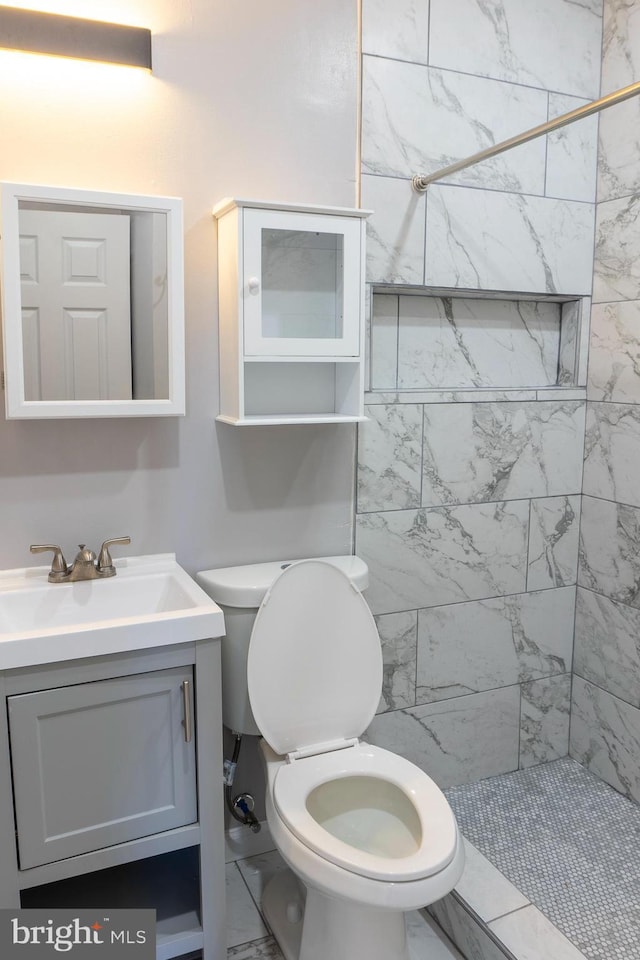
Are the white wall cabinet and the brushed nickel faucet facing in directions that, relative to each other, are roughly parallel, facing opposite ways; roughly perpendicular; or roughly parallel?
roughly parallel

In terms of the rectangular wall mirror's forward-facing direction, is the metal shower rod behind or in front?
in front

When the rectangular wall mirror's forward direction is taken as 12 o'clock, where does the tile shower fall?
The tile shower is roughly at 10 o'clock from the rectangular wall mirror.

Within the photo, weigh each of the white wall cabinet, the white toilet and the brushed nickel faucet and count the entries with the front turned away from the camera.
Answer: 0

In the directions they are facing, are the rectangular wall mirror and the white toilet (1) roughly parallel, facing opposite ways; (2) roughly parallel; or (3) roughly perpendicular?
roughly parallel

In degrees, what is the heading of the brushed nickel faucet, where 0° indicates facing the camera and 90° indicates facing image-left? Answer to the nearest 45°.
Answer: approximately 315°

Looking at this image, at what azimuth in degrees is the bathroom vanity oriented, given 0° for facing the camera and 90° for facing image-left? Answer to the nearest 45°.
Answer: approximately 315°

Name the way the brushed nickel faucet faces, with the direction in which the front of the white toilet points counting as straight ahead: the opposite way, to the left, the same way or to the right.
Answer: the same way

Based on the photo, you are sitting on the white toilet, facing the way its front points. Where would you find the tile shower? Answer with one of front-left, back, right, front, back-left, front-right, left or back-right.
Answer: left

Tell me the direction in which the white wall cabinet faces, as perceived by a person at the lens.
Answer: facing the viewer and to the right of the viewer

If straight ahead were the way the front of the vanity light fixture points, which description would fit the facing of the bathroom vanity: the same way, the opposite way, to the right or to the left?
the same way

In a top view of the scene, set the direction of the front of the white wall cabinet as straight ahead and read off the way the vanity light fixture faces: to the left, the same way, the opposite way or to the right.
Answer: the same way
